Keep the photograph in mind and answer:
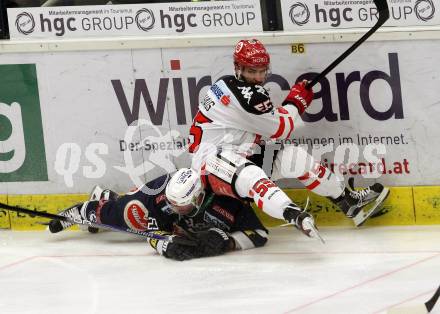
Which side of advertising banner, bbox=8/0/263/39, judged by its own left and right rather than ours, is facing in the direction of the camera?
front
